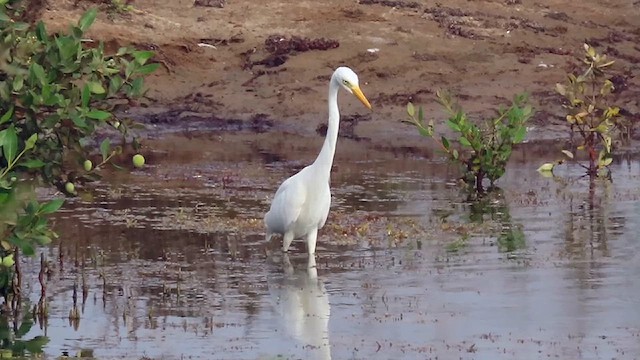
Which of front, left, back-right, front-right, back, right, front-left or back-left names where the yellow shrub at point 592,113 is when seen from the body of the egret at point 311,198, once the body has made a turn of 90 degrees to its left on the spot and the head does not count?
front

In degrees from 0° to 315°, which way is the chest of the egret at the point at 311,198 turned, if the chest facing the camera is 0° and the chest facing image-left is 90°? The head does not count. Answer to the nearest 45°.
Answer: approximately 315°

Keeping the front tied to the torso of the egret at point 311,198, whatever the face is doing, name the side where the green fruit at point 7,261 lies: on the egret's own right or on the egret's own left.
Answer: on the egret's own right

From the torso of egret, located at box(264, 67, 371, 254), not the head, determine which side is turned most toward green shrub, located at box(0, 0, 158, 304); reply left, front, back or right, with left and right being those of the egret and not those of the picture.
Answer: right

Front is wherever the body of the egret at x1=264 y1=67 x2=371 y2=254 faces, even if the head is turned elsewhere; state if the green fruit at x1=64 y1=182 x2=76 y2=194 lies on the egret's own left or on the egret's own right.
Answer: on the egret's own right

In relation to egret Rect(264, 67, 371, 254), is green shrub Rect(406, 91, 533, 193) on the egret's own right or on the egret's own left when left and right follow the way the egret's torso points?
on the egret's own left
